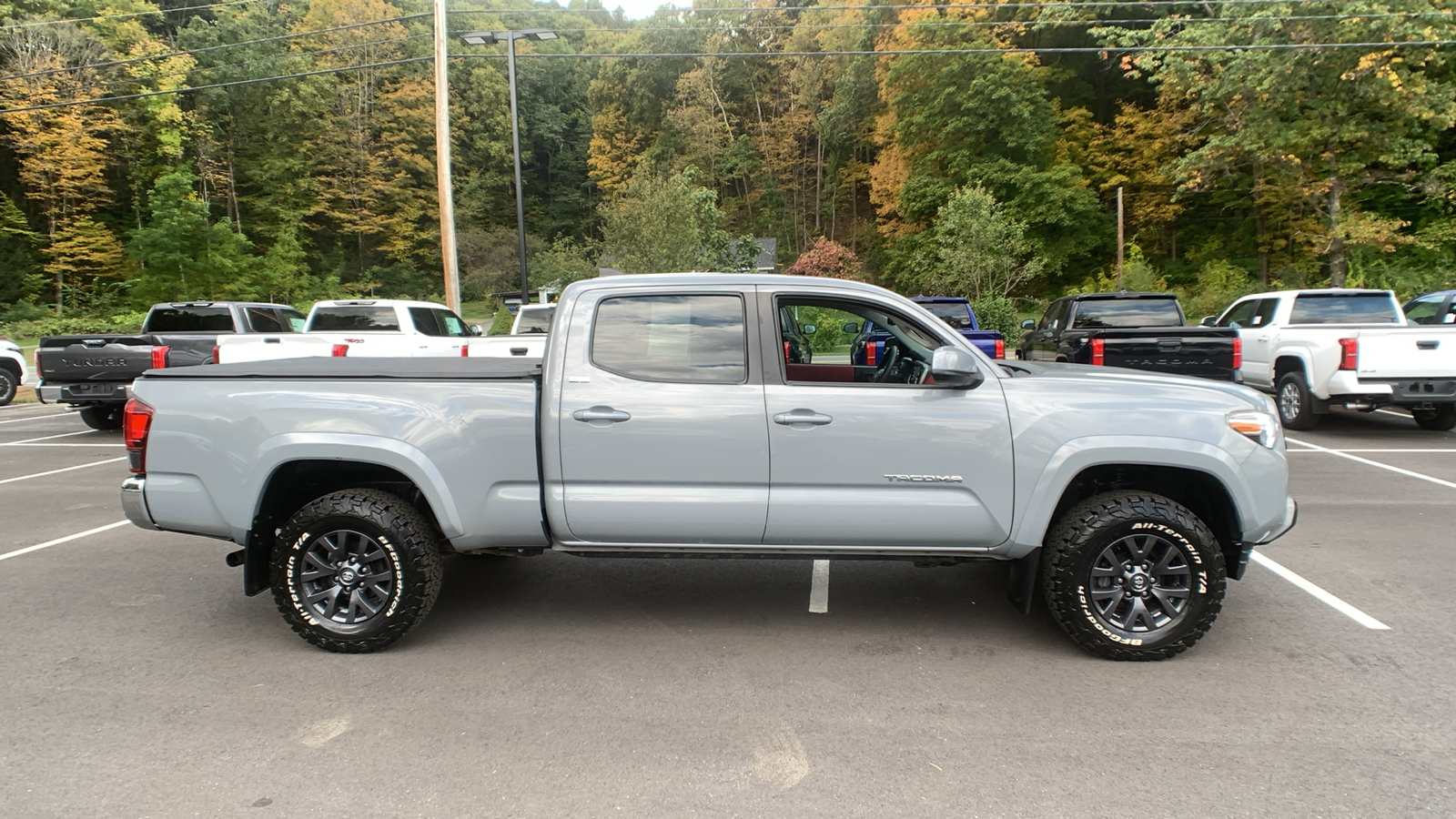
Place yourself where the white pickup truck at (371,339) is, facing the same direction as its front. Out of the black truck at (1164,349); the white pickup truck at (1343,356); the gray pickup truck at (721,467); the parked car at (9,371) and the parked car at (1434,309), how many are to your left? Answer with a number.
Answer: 1

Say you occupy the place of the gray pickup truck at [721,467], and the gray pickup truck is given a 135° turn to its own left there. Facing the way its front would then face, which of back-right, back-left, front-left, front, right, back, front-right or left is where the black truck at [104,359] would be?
front

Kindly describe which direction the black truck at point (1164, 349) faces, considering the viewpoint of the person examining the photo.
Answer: facing away from the viewer and to the left of the viewer

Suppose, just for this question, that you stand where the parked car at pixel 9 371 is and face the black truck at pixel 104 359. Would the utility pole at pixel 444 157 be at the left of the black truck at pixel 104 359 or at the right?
left

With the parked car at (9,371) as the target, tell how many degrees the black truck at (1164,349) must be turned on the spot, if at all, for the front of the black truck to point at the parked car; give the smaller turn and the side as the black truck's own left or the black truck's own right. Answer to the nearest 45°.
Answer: approximately 45° to the black truck's own left

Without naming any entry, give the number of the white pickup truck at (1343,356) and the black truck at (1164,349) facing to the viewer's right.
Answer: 0

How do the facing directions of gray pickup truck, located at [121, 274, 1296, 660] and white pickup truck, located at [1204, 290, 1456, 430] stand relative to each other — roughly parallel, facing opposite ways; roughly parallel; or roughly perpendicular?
roughly perpendicular

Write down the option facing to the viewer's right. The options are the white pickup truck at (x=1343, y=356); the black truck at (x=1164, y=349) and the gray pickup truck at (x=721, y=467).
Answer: the gray pickup truck

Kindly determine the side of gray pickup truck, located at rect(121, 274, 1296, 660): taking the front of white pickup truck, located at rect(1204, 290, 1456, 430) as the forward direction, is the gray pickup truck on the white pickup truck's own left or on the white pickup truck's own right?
on the white pickup truck's own left

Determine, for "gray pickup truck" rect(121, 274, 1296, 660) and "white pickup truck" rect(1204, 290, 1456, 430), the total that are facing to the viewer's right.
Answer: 1

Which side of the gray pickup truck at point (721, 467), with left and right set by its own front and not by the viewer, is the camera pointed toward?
right

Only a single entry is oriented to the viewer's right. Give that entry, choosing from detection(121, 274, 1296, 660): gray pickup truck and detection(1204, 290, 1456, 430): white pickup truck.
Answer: the gray pickup truck

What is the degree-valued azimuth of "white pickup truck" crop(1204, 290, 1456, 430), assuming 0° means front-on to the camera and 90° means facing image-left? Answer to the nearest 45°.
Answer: approximately 135°

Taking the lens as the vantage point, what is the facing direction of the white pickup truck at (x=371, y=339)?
facing away from the viewer and to the right of the viewer
